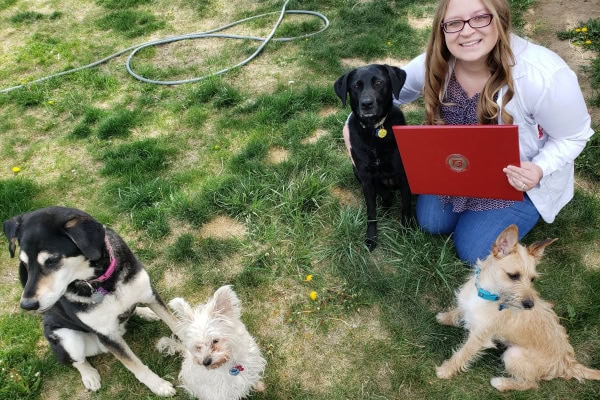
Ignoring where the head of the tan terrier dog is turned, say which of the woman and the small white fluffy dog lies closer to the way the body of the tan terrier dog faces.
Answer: the small white fluffy dog

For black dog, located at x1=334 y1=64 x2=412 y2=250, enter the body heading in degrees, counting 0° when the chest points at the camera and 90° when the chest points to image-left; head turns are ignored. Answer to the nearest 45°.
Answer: approximately 0°

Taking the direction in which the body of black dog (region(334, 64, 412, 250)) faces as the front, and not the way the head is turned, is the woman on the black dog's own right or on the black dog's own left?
on the black dog's own left

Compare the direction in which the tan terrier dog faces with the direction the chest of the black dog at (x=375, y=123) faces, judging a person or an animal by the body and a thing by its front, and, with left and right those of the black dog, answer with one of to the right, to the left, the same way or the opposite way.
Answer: to the right
